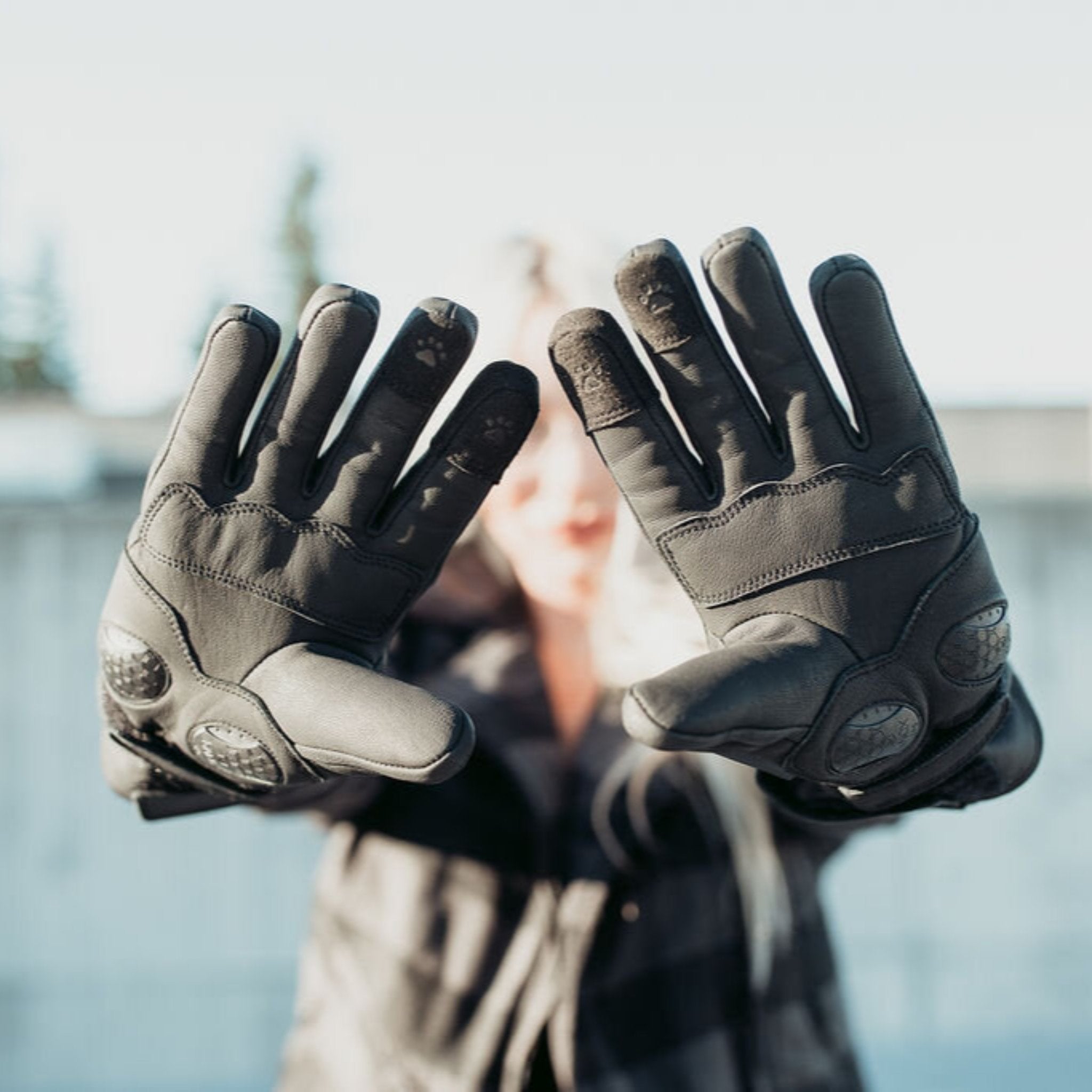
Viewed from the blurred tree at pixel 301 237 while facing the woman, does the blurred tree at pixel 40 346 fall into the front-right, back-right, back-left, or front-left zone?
back-right

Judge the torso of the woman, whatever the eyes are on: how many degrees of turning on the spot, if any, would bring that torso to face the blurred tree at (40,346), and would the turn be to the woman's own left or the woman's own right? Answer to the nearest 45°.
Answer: approximately 180°

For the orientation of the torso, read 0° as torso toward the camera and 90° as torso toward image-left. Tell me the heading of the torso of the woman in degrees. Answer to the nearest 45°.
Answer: approximately 0°

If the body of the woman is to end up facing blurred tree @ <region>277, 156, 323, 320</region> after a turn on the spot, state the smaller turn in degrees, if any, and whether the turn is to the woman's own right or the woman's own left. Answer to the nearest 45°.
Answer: approximately 180°
